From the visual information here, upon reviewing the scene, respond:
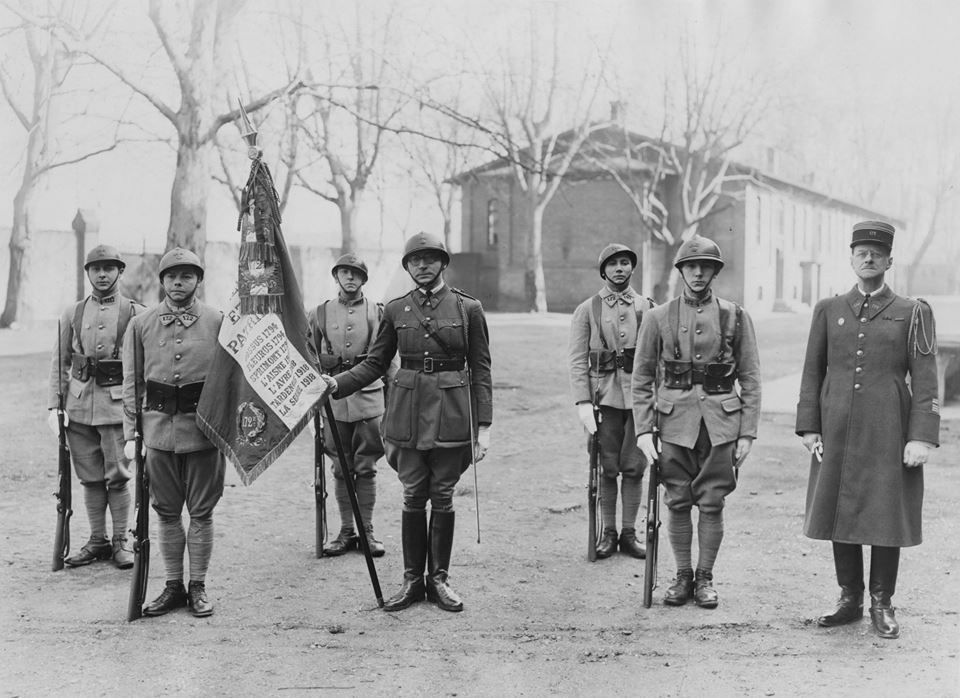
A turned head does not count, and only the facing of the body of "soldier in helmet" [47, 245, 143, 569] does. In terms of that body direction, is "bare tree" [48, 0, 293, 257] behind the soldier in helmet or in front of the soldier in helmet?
behind

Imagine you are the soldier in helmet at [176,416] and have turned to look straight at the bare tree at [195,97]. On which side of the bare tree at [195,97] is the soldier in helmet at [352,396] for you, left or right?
right

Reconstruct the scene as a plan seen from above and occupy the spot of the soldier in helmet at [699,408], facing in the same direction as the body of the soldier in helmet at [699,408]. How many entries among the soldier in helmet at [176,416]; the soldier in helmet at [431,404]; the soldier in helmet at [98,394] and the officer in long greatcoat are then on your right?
3

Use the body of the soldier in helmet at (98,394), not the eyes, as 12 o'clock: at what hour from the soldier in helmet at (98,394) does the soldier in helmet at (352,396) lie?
the soldier in helmet at (352,396) is roughly at 9 o'clock from the soldier in helmet at (98,394).

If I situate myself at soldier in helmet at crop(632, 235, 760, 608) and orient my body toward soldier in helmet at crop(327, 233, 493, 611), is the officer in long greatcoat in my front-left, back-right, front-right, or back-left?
back-left

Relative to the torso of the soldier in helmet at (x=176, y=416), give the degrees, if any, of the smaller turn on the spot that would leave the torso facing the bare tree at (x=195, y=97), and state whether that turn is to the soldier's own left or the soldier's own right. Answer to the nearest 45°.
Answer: approximately 180°

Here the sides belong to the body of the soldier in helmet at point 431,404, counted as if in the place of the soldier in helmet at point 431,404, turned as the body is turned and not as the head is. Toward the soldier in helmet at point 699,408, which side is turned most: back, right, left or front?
left

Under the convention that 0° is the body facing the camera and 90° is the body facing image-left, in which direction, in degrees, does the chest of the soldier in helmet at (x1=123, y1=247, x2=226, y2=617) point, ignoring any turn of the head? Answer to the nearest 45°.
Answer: approximately 0°

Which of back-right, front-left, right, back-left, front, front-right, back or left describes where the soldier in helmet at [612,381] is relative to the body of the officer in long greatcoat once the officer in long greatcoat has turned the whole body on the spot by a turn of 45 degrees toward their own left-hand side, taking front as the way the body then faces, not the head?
back

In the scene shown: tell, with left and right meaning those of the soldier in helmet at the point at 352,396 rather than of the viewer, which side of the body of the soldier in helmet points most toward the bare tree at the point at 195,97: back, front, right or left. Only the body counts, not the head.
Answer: back

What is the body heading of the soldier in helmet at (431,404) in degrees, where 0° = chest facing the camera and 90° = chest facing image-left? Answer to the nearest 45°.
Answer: approximately 0°

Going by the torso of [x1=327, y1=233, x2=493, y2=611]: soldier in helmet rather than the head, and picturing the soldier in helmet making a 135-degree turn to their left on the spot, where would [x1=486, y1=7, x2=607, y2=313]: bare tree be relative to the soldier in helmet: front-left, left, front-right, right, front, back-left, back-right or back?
front-left
